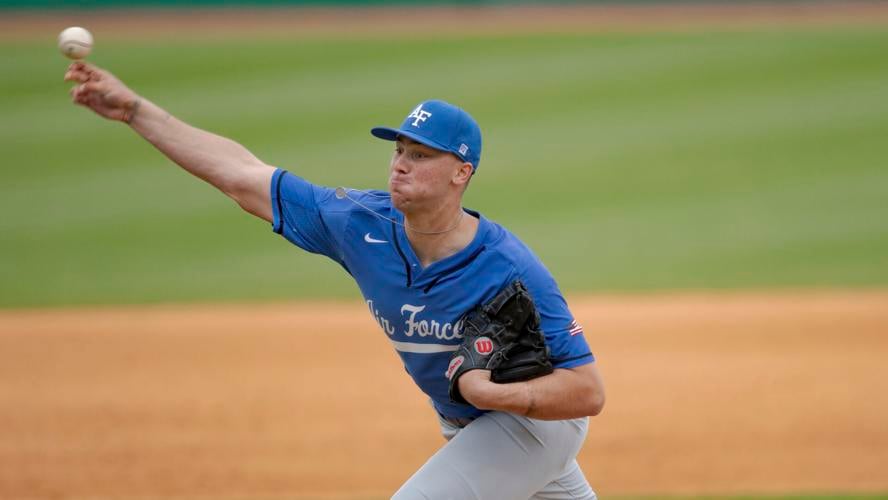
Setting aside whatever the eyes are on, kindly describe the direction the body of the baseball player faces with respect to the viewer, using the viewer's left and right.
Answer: facing the viewer and to the left of the viewer

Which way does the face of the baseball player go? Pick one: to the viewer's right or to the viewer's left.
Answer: to the viewer's left
